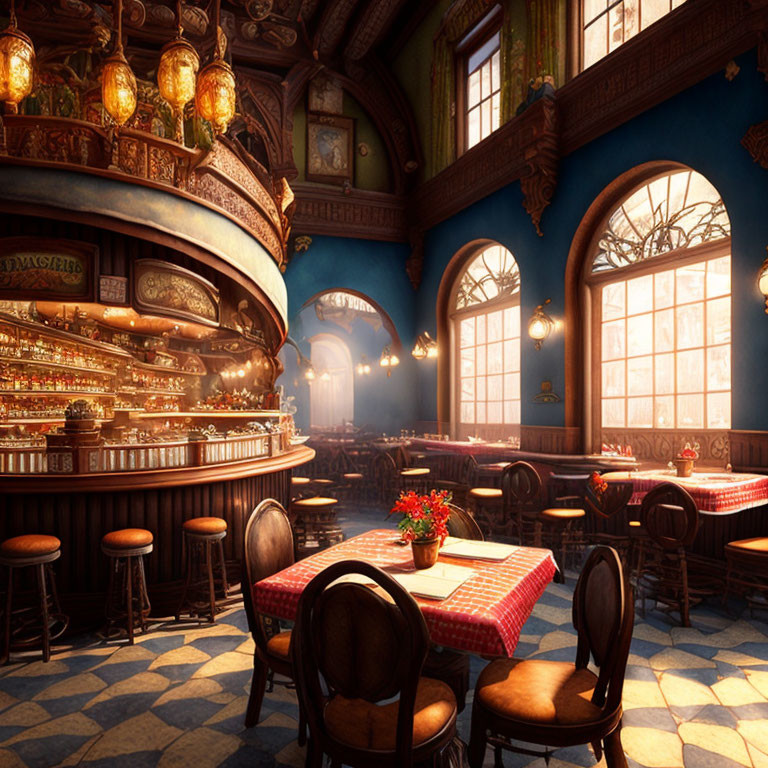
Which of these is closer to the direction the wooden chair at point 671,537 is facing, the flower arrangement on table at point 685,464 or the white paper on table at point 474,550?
the flower arrangement on table

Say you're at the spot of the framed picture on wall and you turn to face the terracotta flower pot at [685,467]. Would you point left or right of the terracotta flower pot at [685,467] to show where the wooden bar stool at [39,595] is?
right

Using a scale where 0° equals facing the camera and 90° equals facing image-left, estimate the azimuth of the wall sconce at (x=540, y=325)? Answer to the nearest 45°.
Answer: approximately 45°

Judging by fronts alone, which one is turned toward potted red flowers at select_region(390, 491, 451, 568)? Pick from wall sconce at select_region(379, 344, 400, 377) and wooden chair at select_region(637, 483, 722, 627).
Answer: the wall sconce

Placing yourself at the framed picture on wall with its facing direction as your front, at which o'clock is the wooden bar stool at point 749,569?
The wooden bar stool is roughly at 11 o'clock from the framed picture on wall.

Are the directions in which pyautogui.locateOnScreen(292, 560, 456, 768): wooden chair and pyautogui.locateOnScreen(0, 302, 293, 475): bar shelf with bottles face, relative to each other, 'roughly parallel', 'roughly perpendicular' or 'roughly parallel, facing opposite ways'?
roughly perpendicular

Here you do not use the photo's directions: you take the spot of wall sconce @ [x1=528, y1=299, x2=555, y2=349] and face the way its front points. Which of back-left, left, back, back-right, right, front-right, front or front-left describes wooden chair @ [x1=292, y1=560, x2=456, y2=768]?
front-left

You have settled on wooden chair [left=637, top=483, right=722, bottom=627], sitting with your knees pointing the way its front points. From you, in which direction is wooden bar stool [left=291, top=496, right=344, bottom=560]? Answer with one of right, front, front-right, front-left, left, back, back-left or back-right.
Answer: back-left

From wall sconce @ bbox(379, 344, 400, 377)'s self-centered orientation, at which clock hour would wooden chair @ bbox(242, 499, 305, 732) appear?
The wooden chair is roughly at 12 o'clock from the wall sconce.

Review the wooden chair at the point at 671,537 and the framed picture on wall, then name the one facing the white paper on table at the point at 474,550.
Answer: the framed picture on wall

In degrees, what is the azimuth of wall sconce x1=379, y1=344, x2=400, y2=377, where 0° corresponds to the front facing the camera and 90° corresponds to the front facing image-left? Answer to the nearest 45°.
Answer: approximately 0°

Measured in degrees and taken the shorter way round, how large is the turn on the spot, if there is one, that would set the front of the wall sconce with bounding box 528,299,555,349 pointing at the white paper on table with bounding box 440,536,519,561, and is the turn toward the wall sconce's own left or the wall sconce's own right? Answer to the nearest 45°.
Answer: approximately 45° to the wall sconce's own left

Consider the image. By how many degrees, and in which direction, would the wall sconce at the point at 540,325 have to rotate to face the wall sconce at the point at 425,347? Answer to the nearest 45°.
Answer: approximately 90° to its right

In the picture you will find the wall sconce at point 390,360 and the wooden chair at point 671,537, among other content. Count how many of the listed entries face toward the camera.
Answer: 1
